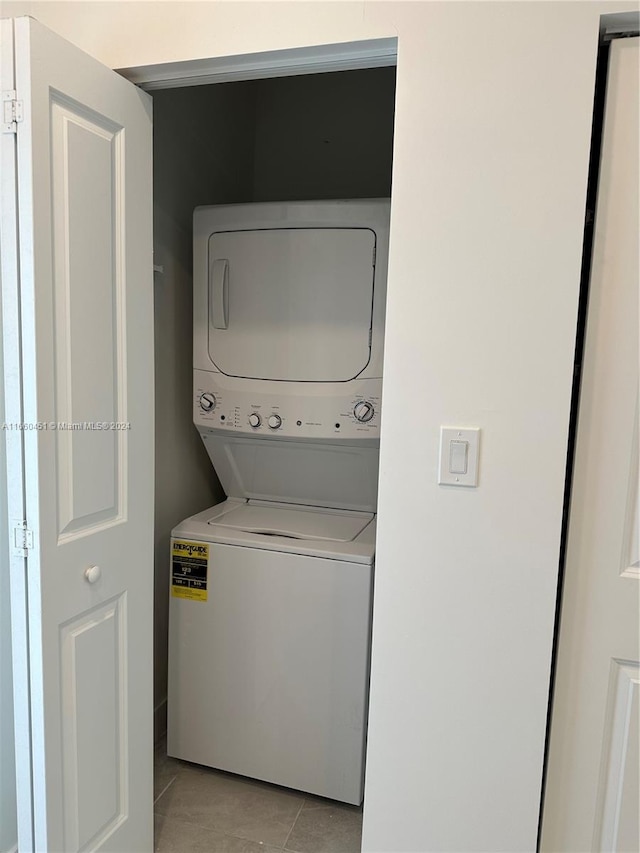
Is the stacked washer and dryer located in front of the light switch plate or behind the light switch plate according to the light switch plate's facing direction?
behind

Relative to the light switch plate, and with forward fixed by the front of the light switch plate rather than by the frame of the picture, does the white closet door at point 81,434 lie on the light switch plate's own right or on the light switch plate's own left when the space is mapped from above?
on the light switch plate's own right

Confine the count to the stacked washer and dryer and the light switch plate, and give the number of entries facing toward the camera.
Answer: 2

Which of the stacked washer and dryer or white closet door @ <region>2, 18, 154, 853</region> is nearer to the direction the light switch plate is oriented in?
the white closet door

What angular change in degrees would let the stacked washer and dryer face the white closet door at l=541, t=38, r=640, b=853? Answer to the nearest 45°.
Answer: approximately 45° to its left
